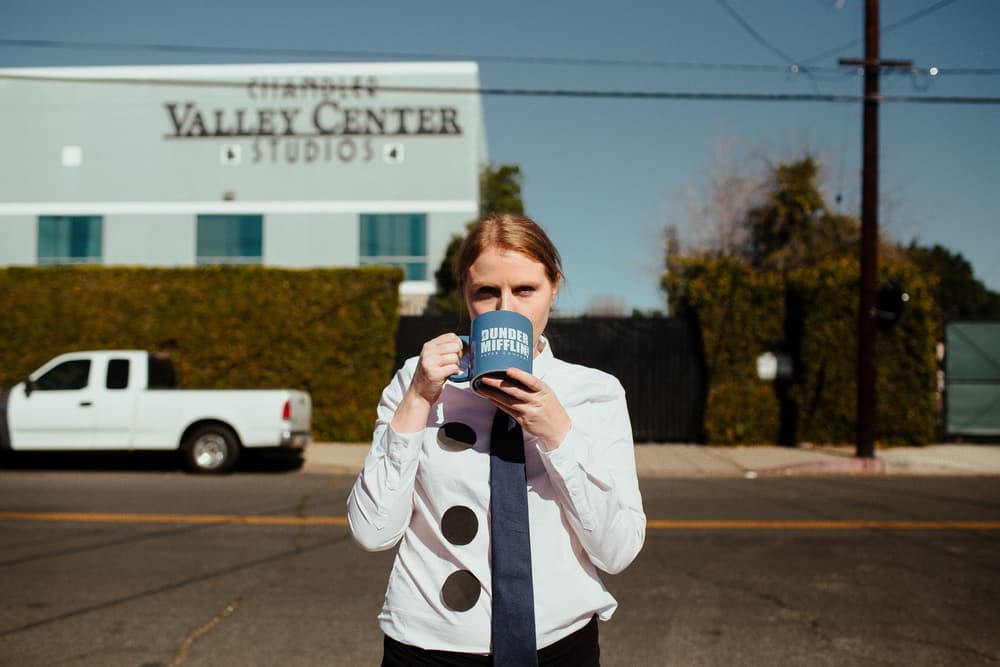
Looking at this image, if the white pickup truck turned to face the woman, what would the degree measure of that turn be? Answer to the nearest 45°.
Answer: approximately 90° to its left

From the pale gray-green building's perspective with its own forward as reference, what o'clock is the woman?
The woman is roughly at 12 o'clock from the pale gray-green building.

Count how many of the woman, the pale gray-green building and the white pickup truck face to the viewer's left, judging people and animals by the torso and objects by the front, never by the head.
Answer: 1

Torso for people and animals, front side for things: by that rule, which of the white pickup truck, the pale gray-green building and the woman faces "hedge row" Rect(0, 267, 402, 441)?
the pale gray-green building

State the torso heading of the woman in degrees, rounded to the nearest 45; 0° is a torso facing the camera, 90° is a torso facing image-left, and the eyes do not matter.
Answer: approximately 0°

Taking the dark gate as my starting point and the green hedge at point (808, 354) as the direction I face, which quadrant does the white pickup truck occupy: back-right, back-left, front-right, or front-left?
back-right

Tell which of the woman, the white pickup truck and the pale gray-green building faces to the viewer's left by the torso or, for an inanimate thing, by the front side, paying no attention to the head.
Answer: the white pickup truck

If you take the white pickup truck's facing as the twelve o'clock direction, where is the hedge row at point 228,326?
The hedge row is roughly at 4 o'clock from the white pickup truck.

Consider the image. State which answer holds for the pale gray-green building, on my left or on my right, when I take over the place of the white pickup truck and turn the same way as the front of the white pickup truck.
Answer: on my right

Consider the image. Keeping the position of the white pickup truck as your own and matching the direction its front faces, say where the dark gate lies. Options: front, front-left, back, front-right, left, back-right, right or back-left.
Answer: back

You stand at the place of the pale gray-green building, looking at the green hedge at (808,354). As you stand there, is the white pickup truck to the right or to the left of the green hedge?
right

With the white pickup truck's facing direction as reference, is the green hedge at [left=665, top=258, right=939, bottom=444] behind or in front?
behind

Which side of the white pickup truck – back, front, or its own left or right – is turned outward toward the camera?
left

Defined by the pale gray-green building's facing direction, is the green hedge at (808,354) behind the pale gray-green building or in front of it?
in front
